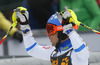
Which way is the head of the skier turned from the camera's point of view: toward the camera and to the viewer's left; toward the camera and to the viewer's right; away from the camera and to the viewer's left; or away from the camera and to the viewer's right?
toward the camera and to the viewer's left

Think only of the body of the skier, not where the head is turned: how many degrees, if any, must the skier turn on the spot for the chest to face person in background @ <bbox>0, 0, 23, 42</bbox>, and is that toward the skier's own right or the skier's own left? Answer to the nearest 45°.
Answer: approximately 90° to the skier's own right

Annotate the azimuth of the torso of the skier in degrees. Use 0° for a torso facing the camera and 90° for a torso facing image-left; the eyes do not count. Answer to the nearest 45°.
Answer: approximately 45°

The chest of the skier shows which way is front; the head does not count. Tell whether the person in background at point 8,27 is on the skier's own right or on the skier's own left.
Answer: on the skier's own right
